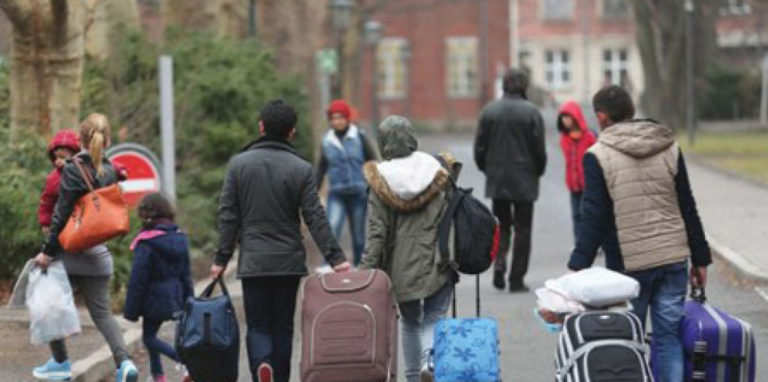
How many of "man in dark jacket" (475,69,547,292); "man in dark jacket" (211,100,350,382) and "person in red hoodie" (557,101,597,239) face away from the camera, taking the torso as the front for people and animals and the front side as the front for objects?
2

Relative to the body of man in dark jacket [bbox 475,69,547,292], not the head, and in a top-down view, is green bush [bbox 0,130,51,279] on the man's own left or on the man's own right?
on the man's own left

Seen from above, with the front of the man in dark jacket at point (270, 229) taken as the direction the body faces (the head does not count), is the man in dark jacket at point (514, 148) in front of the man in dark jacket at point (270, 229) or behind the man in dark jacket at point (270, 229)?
in front

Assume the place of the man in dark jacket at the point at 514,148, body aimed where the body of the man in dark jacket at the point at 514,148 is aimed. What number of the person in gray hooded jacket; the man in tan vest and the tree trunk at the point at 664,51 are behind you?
2

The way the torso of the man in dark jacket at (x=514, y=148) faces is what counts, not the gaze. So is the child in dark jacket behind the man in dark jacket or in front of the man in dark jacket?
behind

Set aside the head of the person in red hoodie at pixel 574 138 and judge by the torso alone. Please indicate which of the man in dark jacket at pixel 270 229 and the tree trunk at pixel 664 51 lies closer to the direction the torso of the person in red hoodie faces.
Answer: the man in dark jacket

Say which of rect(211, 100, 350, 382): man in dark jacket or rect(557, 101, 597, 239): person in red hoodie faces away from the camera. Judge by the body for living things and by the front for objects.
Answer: the man in dark jacket

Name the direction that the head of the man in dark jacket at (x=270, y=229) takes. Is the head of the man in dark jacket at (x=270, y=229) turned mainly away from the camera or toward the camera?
away from the camera

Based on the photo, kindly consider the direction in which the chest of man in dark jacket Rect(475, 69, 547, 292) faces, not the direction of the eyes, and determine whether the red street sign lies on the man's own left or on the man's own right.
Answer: on the man's own left

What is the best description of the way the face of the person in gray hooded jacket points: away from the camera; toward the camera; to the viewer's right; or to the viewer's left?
away from the camera

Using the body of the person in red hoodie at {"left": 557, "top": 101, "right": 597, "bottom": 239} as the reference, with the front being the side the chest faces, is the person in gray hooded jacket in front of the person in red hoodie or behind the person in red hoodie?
in front

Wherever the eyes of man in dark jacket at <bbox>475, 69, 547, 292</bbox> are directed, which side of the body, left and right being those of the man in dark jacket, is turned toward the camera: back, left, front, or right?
back

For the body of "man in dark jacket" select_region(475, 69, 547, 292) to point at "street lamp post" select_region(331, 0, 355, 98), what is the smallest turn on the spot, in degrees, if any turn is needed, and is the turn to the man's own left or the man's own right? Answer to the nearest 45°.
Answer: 0° — they already face it

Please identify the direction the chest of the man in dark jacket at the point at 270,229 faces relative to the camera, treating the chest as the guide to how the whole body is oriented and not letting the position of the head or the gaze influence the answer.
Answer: away from the camera

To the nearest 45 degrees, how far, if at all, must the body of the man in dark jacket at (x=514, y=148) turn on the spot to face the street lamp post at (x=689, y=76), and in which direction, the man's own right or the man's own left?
0° — they already face it
